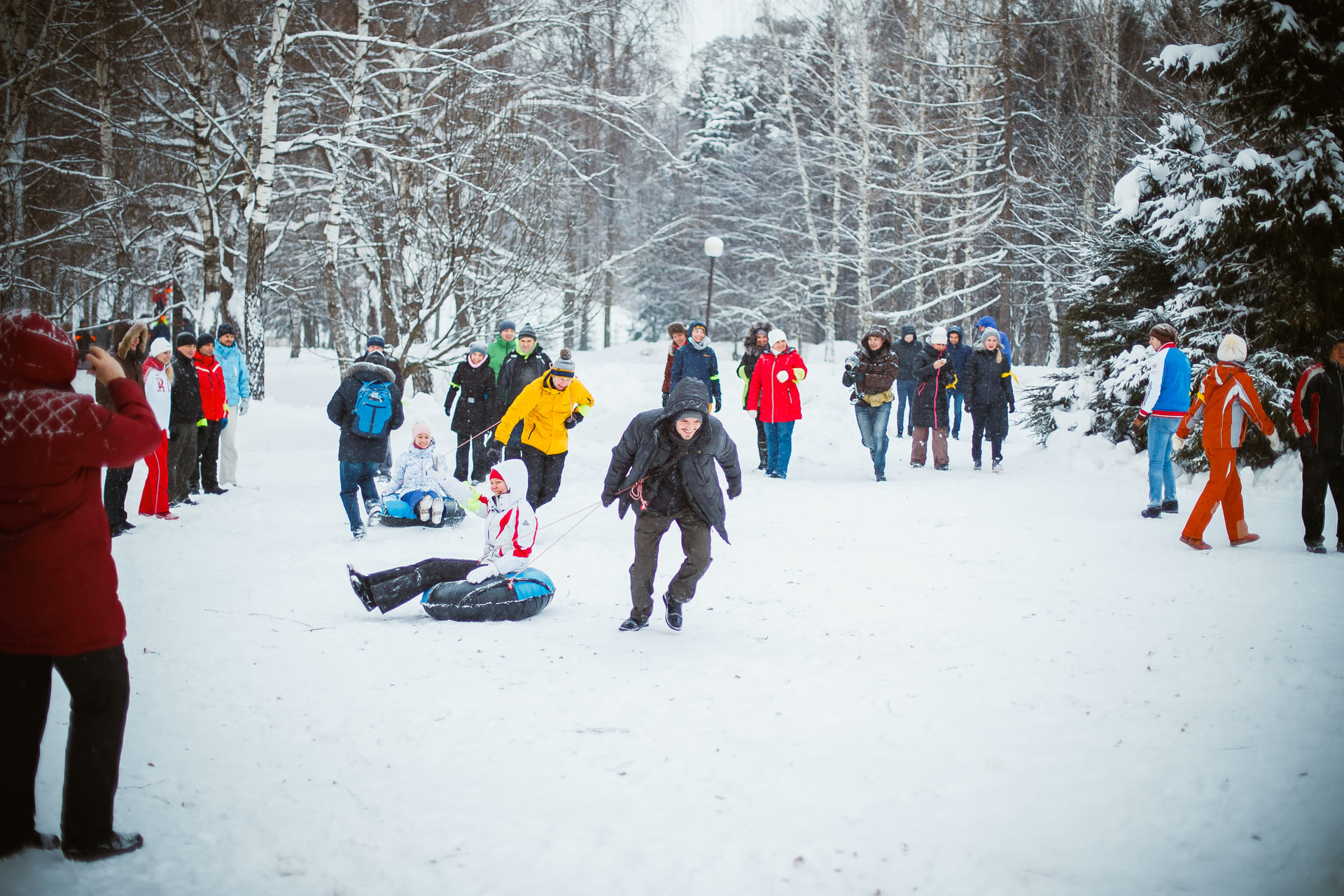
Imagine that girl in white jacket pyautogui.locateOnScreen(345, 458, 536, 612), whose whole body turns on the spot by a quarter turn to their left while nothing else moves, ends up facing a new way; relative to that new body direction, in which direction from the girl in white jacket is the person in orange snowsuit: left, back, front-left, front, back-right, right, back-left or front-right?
left

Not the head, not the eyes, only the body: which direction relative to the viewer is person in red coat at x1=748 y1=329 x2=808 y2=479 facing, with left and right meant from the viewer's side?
facing the viewer

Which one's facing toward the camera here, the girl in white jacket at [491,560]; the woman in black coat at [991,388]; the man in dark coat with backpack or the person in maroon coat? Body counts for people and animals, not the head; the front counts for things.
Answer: the woman in black coat

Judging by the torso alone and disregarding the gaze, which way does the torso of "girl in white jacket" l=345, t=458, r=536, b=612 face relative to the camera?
to the viewer's left

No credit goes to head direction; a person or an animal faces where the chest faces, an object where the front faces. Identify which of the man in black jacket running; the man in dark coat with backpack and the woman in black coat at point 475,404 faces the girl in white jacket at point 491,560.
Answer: the woman in black coat

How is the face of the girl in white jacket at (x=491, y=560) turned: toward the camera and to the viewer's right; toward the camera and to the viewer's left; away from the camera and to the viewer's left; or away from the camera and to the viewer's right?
toward the camera and to the viewer's left

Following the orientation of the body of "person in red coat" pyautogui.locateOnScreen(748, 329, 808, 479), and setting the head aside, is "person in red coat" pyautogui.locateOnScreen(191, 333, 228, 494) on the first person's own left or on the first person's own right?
on the first person's own right

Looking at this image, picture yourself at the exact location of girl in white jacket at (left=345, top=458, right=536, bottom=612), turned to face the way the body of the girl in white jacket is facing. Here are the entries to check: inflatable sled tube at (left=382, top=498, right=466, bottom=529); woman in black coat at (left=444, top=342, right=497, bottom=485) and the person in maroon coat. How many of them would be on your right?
2

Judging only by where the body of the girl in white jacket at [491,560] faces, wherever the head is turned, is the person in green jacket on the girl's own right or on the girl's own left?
on the girl's own right

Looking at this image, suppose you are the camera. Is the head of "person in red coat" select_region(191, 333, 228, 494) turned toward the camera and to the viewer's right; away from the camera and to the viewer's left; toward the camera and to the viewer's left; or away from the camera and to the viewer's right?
toward the camera and to the viewer's right

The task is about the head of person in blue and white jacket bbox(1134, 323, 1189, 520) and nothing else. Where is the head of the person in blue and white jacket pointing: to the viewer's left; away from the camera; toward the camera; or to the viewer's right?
to the viewer's left

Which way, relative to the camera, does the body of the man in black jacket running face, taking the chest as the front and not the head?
toward the camera

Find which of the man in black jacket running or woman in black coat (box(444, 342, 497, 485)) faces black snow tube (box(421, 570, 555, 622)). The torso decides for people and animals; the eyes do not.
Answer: the woman in black coat

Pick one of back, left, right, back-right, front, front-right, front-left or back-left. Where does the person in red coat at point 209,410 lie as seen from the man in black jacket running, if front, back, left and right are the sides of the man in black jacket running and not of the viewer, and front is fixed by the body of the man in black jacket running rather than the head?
back-right
